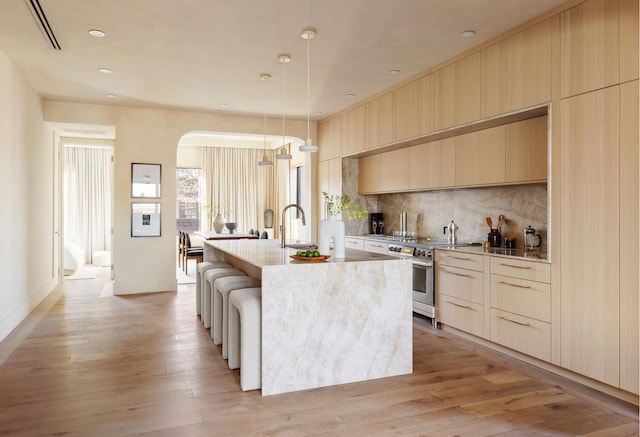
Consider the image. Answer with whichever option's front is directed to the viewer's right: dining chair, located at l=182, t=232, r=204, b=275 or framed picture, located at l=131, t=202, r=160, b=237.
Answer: the dining chair

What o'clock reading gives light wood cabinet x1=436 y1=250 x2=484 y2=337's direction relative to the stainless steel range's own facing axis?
The light wood cabinet is roughly at 9 o'clock from the stainless steel range.

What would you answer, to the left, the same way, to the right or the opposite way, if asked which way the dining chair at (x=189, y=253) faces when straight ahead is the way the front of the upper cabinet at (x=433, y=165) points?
the opposite way

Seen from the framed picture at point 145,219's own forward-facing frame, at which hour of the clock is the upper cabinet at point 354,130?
The upper cabinet is roughly at 10 o'clock from the framed picture.

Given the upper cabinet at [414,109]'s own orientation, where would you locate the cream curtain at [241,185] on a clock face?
The cream curtain is roughly at 3 o'clock from the upper cabinet.

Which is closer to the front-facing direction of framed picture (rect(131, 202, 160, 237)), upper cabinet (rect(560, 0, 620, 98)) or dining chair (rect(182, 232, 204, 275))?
the upper cabinet

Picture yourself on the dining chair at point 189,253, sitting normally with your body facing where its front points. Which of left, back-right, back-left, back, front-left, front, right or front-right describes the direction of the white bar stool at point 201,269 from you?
right

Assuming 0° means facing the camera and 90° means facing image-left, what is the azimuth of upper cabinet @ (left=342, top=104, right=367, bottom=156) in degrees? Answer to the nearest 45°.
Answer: approximately 45°

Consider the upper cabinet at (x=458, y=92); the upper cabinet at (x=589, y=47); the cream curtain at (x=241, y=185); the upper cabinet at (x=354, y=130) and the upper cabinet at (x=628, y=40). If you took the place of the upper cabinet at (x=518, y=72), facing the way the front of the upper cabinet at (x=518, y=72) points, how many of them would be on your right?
3

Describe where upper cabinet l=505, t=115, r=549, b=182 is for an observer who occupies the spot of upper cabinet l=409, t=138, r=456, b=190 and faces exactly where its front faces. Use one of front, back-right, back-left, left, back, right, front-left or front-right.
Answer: left

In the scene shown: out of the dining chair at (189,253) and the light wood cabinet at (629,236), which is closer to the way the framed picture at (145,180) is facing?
the light wood cabinet

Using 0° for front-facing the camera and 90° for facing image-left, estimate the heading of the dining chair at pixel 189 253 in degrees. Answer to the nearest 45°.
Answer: approximately 270°
